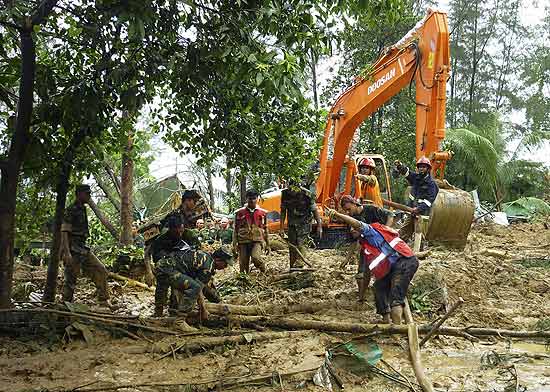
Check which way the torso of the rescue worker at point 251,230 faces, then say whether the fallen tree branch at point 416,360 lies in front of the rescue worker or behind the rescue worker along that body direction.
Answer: in front

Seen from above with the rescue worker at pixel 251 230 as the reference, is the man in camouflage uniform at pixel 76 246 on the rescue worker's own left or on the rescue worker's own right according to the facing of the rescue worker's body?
on the rescue worker's own right

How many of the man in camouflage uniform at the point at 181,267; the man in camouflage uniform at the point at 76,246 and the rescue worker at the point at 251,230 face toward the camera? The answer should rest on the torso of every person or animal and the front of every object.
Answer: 1

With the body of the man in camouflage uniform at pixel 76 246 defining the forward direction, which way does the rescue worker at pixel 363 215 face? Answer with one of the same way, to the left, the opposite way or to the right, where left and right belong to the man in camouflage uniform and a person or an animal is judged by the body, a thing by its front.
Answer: the opposite way

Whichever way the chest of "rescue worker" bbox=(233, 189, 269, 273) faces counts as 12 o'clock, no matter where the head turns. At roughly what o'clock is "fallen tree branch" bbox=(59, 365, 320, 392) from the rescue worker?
The fallen tree branch is roughly at 12 o'clock from the rescue worker.

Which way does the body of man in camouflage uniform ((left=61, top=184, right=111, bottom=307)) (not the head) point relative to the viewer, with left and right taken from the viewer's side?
facing to the right of the viewer

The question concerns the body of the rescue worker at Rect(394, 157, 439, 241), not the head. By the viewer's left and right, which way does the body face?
facing the viewer and to the left of the viewer

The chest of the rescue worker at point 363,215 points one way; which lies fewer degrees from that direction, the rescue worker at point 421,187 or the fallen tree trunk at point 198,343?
the fallen tree trunk

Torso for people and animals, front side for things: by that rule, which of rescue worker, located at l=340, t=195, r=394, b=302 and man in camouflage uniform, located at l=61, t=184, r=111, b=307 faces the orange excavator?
the man in camouflage uniform

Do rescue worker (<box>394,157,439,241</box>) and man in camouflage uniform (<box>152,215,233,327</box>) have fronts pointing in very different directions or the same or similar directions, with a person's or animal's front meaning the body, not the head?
very different directions

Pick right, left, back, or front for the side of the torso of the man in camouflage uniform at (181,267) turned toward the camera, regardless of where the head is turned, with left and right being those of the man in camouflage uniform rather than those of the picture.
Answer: right

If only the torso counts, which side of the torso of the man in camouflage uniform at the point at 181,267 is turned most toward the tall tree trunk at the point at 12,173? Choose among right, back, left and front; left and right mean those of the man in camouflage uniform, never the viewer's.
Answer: back

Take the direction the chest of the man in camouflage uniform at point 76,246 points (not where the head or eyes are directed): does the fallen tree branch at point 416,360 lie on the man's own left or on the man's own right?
on the man's own right

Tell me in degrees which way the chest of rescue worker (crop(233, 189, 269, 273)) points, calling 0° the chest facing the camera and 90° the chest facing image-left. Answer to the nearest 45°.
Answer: approximately 0°

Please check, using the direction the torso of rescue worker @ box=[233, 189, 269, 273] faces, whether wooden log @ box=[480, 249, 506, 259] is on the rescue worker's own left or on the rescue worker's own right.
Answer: on the rescue worker's own left

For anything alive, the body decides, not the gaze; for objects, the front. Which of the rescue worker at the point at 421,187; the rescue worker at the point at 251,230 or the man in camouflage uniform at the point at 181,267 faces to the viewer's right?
the man in camouflage uniform
